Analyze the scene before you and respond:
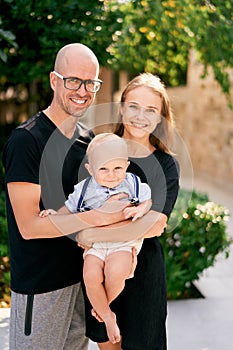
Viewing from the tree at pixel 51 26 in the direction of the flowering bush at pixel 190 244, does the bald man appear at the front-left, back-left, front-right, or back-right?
front-right

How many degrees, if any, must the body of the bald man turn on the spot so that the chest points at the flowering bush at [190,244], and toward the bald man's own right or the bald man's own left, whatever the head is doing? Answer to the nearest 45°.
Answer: approximately 90° to the bald man's own left

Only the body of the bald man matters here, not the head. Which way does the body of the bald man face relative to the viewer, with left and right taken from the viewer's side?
facing the viewer and to the right of the viewer

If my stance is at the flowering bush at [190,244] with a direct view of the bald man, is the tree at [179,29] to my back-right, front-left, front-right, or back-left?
back-right

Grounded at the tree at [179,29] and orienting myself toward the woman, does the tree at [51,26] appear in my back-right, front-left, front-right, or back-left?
front-right

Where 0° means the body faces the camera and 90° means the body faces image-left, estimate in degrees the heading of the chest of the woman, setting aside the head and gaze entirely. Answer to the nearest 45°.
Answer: approximately 45°

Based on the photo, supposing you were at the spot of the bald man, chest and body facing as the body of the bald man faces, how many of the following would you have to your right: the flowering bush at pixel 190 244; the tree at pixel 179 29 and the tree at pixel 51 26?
0

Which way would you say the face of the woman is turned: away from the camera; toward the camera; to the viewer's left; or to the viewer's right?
toward the camera

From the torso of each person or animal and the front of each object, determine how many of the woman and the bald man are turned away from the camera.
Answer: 0
